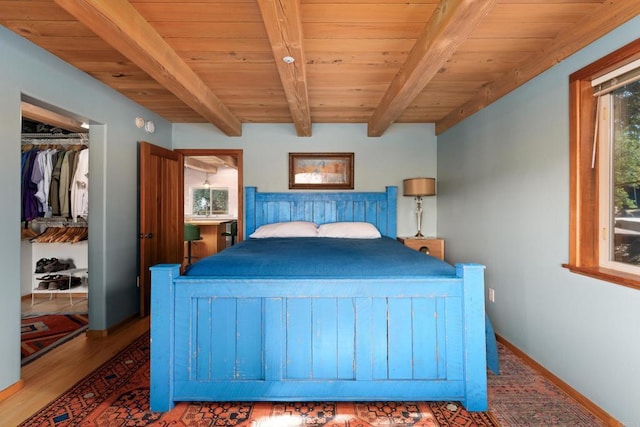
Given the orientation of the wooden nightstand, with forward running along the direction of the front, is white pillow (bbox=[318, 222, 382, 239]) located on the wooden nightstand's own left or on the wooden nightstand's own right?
on the wooden nightstand's own right

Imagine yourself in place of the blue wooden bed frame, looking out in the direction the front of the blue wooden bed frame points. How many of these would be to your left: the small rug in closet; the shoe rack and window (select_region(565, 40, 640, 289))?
1

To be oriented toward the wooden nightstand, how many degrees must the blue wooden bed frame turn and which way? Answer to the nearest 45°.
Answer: approximately 135° to its left

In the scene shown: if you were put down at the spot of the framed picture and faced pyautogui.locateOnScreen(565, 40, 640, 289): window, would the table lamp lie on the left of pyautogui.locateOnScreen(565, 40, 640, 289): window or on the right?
left

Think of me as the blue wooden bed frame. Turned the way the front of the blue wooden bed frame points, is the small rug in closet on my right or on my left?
on my right

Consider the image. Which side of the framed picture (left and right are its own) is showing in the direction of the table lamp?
left

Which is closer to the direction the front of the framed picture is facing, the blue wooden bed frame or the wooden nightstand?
the blue wooden bed frame
